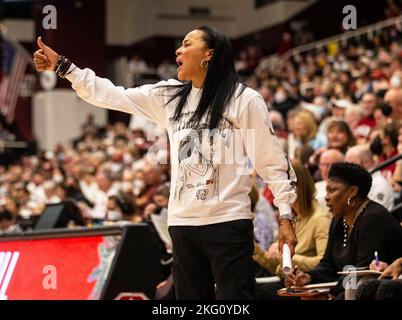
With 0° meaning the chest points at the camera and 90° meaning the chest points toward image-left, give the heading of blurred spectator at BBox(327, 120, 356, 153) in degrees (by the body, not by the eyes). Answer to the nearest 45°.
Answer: approximately 45°

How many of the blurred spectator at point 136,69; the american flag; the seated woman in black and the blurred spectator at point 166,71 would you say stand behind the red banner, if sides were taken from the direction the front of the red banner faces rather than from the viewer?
3

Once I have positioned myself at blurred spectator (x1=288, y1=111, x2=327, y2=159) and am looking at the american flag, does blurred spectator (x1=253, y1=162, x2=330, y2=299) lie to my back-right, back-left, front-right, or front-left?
back-left

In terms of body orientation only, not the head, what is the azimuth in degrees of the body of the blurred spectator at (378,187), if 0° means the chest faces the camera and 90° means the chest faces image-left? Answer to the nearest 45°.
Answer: approximately 45°

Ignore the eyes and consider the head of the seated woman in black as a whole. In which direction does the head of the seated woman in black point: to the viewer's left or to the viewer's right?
to the viewer's left

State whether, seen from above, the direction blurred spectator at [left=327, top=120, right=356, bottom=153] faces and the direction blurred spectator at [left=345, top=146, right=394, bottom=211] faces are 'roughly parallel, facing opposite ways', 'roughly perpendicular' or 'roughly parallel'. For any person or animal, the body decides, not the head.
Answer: roughly parallel

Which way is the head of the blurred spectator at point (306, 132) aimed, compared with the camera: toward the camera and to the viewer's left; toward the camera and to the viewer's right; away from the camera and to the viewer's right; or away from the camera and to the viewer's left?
toward the camera and to the viewer's left

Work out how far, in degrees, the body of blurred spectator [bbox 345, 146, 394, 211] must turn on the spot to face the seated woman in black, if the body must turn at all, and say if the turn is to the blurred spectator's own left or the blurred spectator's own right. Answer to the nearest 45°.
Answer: approximately 45° to the blurred spectator's own left

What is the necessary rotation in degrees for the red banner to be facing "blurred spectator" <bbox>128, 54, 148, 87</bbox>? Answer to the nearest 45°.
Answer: approximately 180°

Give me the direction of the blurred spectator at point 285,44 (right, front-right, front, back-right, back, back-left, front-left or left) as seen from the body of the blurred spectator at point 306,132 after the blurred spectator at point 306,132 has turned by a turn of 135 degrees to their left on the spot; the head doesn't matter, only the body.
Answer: left

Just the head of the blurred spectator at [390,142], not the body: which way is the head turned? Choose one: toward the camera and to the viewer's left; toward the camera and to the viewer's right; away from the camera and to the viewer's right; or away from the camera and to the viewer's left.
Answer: toward the camera and to the viewer's left

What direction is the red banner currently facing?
toward the camera

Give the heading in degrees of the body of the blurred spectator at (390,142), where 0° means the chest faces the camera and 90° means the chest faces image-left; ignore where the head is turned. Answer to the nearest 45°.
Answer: approximately 90°

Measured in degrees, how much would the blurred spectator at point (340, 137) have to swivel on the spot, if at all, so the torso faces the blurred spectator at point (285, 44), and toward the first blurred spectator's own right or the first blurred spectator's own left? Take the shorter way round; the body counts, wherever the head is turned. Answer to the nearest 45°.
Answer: approximately 135° to the first blurred spectator's own right

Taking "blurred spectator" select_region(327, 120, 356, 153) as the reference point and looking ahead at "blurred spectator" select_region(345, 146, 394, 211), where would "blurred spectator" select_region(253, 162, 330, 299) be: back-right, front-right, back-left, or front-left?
front-right

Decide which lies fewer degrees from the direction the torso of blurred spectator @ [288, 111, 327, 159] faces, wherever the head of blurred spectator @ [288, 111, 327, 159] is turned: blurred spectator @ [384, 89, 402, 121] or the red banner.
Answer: the red banner
